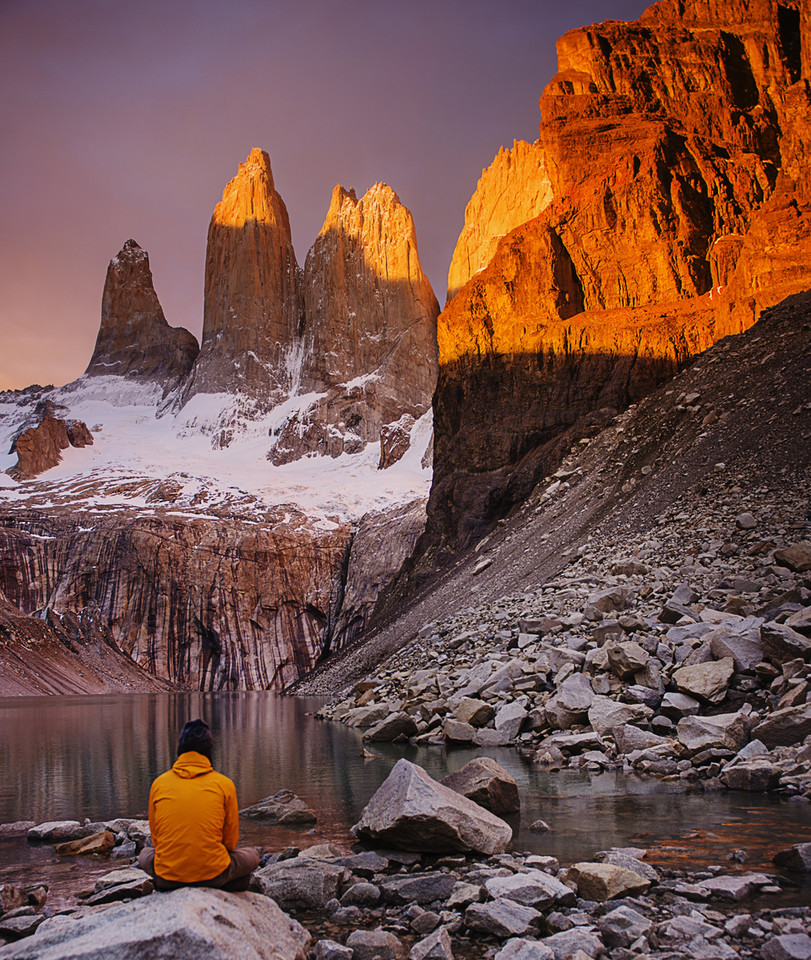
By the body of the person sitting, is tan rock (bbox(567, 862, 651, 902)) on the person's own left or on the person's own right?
on the person's own right

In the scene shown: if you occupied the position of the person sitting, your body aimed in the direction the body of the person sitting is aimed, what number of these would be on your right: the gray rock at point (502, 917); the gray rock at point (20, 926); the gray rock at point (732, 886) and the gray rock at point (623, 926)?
3

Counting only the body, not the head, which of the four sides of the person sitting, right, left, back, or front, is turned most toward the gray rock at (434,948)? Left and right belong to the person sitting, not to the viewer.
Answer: right

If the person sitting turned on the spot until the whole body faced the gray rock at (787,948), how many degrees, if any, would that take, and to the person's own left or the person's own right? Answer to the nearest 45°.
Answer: approximately 90° to the person's own right

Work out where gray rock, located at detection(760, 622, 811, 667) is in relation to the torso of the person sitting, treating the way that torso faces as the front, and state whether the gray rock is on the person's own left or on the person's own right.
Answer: on the person's own right

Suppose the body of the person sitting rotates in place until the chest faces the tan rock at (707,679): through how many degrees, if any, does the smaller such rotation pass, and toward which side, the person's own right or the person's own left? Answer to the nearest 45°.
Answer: approximately 45° to the person's own right

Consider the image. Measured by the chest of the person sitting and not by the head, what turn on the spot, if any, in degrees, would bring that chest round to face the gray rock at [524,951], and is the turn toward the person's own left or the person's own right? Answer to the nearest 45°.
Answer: approximately 90° to the person's own right

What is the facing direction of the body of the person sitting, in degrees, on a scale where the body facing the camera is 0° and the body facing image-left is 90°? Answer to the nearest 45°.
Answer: approximately 180°

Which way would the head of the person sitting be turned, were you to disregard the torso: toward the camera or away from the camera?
away from the camera

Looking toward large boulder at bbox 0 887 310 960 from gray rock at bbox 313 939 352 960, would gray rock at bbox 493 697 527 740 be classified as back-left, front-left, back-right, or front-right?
back-right
